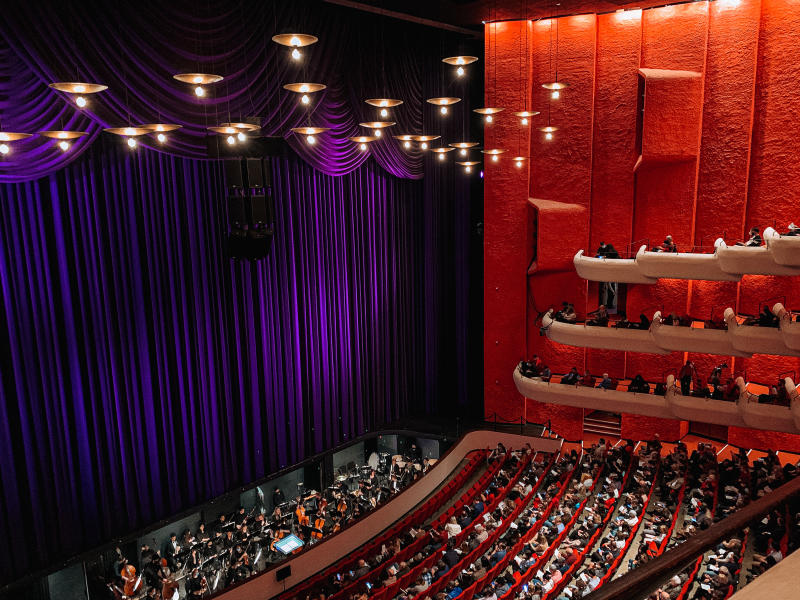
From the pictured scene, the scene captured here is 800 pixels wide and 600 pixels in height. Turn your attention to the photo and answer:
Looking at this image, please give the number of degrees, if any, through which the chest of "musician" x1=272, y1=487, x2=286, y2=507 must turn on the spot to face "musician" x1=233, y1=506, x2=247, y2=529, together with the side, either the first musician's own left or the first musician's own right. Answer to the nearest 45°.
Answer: approximately 90° to the first musician's own right

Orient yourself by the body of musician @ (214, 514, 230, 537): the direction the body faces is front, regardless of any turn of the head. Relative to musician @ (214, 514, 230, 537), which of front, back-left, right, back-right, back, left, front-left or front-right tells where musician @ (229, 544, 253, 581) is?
front-right

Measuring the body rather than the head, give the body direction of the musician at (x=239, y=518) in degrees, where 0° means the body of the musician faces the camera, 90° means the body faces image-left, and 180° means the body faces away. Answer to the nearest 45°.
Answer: approximately 315°

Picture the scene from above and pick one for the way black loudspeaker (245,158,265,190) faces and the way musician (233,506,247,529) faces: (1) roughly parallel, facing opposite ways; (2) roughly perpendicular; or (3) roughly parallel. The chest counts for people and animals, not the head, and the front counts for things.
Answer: roughly parallel

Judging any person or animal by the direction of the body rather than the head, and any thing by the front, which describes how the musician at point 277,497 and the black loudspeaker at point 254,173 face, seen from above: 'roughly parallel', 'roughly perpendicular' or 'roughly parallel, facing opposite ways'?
roughly parallel

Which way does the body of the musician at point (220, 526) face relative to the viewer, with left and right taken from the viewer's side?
facing the viewer and to the right of the viewer

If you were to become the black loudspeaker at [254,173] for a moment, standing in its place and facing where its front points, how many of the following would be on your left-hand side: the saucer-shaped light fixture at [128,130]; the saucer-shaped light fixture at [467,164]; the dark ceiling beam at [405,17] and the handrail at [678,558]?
2

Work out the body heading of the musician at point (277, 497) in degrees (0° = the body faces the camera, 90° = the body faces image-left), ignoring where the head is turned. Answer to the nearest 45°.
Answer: approximately 315°

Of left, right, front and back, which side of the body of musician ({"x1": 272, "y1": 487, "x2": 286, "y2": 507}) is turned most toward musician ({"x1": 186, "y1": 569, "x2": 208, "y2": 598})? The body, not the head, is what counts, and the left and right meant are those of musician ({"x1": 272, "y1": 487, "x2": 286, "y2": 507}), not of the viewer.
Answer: right

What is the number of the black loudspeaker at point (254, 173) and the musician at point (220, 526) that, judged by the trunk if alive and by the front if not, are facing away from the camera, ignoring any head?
0

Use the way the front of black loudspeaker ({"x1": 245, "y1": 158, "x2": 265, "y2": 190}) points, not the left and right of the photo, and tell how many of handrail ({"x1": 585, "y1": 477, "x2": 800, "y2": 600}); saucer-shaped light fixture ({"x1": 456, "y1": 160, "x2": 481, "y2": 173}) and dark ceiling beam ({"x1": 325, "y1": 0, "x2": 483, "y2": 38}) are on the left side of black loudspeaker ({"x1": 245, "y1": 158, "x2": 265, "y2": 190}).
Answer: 2
